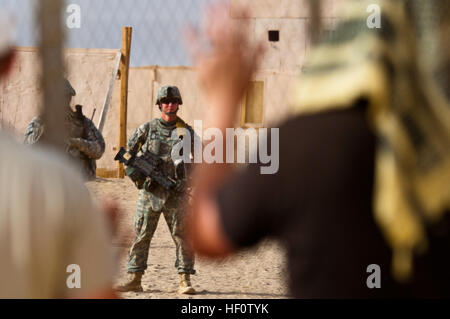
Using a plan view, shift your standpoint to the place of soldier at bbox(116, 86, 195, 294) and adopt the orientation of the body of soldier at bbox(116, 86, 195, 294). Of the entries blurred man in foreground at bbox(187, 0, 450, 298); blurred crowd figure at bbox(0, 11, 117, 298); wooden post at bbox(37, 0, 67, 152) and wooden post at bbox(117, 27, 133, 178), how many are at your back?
1

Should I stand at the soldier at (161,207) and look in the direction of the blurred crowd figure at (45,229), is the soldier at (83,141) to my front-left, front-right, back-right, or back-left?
back-right

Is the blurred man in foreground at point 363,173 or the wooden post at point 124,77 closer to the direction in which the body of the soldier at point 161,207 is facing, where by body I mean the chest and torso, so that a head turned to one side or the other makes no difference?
the blurred man in foreground

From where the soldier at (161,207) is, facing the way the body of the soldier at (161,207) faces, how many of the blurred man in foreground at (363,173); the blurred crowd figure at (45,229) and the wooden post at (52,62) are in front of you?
3

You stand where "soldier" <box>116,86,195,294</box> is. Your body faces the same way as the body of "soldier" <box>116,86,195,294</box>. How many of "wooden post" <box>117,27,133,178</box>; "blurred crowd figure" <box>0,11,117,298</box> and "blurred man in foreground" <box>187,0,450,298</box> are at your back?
1

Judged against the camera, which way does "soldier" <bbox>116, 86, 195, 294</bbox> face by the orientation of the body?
toward the camera

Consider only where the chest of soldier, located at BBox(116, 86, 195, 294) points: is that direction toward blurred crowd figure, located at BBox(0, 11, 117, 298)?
yes

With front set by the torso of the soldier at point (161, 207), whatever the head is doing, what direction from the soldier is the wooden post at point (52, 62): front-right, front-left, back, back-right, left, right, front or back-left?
front

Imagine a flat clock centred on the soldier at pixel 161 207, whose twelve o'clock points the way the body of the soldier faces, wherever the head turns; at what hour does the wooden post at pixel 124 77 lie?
The wooden post is roughly at 6 o'clock from the soldier.

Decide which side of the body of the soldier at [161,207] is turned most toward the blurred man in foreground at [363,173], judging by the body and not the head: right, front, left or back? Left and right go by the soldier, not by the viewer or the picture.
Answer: front
